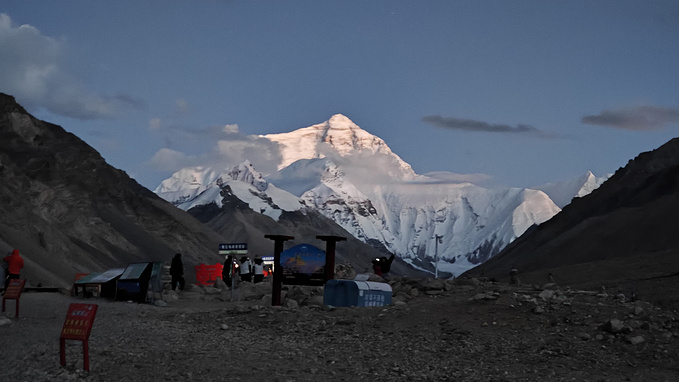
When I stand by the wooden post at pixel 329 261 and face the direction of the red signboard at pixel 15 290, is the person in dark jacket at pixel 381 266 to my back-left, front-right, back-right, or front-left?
back-right

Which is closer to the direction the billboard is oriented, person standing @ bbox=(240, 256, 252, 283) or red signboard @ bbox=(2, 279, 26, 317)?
the red signboard

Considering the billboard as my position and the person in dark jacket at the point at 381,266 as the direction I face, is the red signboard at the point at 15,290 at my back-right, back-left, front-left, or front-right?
back-left

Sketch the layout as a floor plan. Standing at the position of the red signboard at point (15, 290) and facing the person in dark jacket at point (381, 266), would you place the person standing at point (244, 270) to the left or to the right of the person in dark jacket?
left

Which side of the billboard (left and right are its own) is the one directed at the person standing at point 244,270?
back

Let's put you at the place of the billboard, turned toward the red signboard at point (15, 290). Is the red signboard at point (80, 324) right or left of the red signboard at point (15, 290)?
left

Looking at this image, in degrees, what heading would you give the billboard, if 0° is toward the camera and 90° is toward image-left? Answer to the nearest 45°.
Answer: approximately 0°

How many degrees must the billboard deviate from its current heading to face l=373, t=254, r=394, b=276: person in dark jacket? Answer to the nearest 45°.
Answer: approximately 135° to its left

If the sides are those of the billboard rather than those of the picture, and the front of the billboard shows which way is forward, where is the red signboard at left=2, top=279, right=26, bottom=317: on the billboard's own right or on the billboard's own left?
on the billboard's own right
